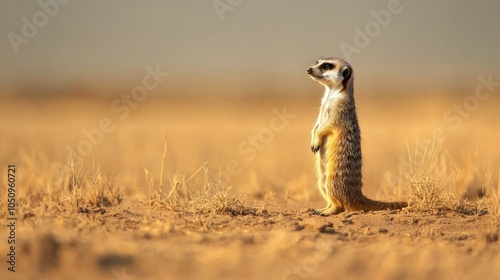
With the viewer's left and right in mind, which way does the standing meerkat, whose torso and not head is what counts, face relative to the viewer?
facing to the left of the viewer
